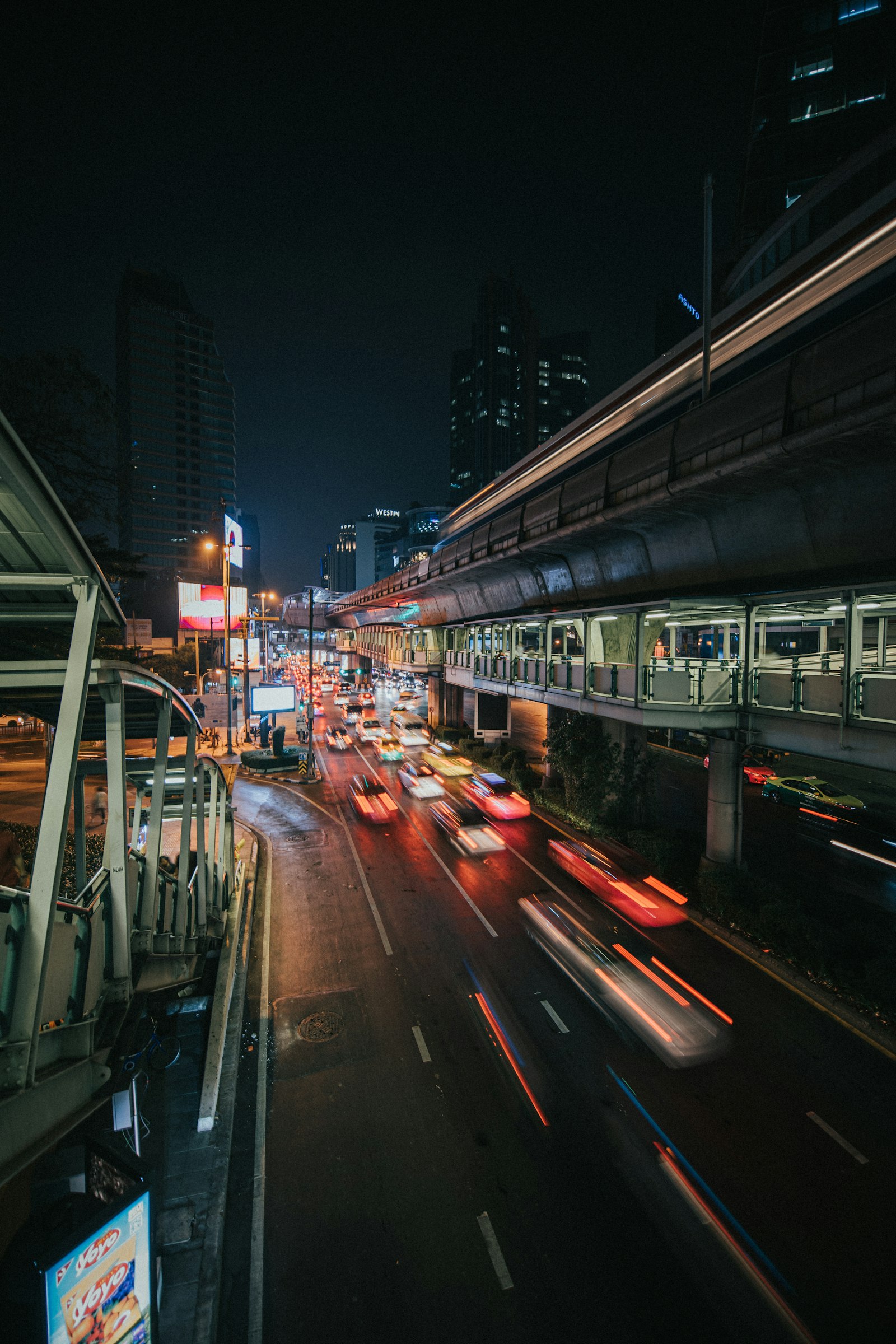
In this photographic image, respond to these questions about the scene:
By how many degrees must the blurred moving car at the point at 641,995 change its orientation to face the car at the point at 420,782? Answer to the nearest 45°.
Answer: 0° — it already faces it

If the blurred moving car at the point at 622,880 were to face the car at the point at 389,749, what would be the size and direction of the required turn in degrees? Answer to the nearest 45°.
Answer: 0° — it already faces it

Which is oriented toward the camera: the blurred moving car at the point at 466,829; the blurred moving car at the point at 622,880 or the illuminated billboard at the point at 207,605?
the illuminated billboard

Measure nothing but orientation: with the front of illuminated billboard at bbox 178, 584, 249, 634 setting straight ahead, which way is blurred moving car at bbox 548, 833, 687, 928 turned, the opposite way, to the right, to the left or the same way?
the opposite way

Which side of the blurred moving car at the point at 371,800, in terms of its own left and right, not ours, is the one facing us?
back

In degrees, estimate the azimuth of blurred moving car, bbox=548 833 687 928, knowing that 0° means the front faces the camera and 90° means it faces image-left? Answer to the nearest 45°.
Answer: approximately 135°

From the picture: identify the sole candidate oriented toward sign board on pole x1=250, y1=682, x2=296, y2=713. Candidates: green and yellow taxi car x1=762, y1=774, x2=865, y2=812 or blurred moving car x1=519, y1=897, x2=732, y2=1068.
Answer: blurred moving car x1=519, y1=897, x2=732, y2=1068

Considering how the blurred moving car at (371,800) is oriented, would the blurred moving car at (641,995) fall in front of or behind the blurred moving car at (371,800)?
behind

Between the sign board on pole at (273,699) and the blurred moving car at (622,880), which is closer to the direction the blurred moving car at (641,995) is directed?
the sign board on pole

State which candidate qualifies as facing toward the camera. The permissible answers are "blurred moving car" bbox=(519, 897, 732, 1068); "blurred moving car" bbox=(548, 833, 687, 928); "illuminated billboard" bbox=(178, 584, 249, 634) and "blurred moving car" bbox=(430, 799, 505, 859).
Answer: the illuminated billboard

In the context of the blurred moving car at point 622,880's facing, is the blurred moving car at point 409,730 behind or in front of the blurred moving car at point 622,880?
in front

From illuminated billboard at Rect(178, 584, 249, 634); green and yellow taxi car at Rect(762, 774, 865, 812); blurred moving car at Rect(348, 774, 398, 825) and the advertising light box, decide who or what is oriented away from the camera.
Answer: blurred moving car at Rect(348, 774, 398, 825)

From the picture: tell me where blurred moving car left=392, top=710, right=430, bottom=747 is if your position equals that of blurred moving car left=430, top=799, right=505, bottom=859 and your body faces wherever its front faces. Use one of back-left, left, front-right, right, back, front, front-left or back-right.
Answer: front-right
